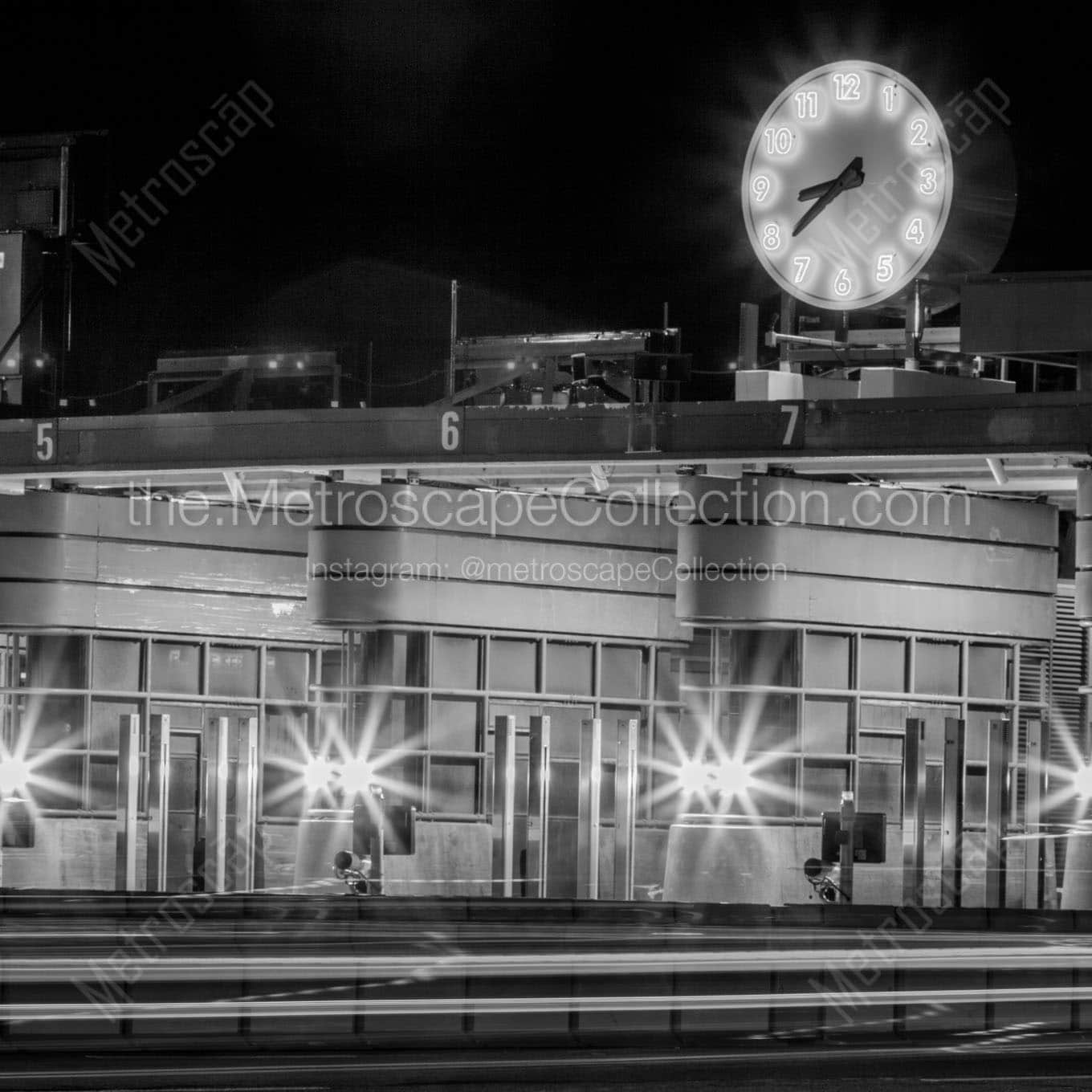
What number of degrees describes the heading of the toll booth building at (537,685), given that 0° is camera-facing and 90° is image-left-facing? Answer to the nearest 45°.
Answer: approximately 0°
